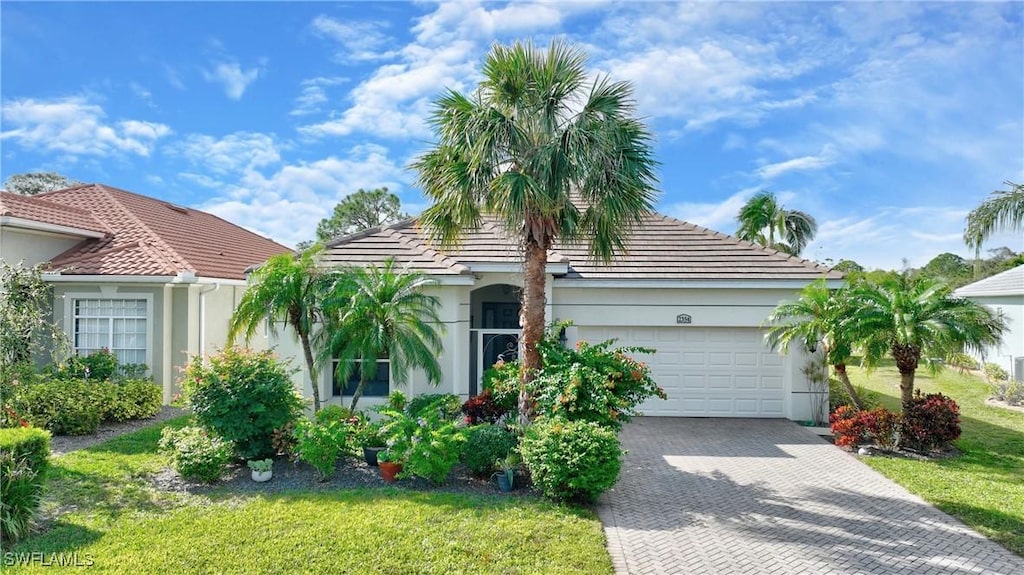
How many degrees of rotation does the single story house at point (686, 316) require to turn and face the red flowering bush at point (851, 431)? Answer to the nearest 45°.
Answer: approximately 45° to its left

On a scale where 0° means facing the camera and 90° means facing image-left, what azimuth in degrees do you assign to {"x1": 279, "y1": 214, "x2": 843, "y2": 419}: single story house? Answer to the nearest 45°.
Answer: approximately 0°

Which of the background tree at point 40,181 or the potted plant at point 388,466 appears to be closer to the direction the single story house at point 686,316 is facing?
the potted plant

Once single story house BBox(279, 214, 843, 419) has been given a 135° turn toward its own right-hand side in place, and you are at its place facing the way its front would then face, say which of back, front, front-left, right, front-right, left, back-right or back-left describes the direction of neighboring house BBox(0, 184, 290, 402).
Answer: front-left

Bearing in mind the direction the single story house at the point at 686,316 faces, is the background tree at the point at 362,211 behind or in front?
behind

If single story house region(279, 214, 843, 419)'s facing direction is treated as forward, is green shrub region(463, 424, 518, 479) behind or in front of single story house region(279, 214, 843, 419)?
in front

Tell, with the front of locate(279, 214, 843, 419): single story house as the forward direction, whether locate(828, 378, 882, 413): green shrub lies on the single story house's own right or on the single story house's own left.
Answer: on the single story house's own left

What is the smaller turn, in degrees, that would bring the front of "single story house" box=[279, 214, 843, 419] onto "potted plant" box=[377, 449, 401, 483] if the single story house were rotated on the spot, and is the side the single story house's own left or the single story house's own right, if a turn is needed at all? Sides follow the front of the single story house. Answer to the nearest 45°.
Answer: approximately 45° to the single story house's own right

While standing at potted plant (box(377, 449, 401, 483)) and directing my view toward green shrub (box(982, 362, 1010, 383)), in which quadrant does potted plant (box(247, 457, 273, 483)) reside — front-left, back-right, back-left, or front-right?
back-left
